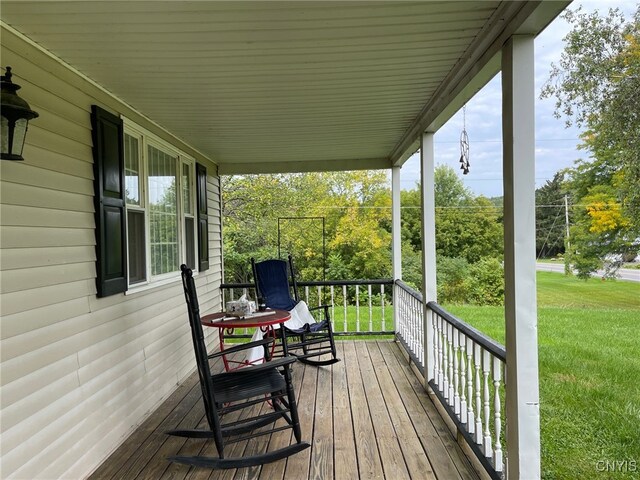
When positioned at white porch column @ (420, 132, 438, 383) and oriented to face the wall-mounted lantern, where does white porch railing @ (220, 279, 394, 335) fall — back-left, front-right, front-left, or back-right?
back-right

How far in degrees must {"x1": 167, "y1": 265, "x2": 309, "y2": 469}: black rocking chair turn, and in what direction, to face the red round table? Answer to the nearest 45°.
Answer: approximately 90° to its left

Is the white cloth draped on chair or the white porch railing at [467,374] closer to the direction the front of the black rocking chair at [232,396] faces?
the white porch railing

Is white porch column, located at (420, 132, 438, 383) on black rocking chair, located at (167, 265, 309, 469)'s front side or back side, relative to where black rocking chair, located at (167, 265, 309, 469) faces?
on the front side

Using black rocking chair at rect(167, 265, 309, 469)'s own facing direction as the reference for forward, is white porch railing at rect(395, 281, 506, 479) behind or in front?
in front

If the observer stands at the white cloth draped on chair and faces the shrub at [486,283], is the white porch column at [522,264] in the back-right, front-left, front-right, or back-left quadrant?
back-right

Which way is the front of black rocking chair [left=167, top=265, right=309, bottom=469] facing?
to the viewer's right

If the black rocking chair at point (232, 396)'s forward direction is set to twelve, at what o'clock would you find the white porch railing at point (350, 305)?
The white porch railing is roughly at 10 o'clock from the black rocking chair.

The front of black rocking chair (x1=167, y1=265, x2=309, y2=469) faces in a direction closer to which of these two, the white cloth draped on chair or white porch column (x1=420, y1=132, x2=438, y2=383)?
the white porch column
